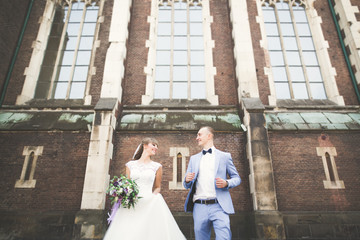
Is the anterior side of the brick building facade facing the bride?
yes

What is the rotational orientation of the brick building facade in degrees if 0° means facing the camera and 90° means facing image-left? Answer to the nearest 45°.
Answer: approximately 0°

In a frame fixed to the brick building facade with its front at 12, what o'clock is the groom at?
The groom is roughly at 12 o'clock from the brick building facade.

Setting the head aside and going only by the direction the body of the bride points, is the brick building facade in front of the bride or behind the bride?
behind
